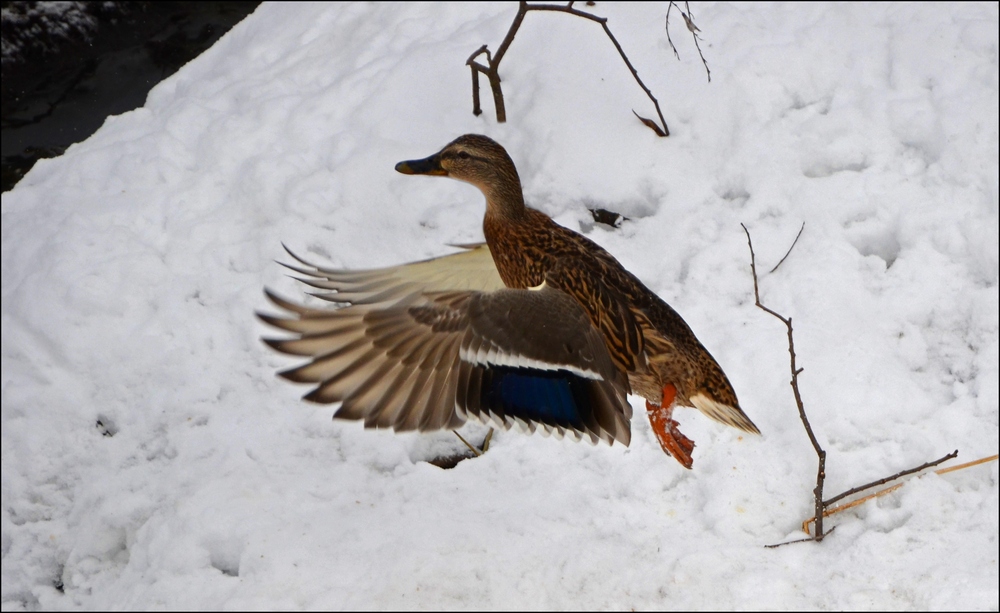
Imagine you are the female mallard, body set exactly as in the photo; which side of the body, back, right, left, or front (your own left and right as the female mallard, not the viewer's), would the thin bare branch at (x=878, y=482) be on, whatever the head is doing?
back

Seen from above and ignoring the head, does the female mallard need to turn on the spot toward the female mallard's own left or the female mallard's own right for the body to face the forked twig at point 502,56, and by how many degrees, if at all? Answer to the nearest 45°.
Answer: approximately 90° to the female mallard's own right

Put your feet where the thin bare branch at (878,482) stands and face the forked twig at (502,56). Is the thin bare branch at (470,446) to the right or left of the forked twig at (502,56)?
left

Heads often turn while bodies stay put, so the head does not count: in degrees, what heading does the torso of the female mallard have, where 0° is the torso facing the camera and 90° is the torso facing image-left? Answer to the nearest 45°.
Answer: approximately 90°

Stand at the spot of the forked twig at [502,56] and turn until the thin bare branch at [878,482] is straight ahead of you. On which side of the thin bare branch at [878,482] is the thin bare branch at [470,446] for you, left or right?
right
